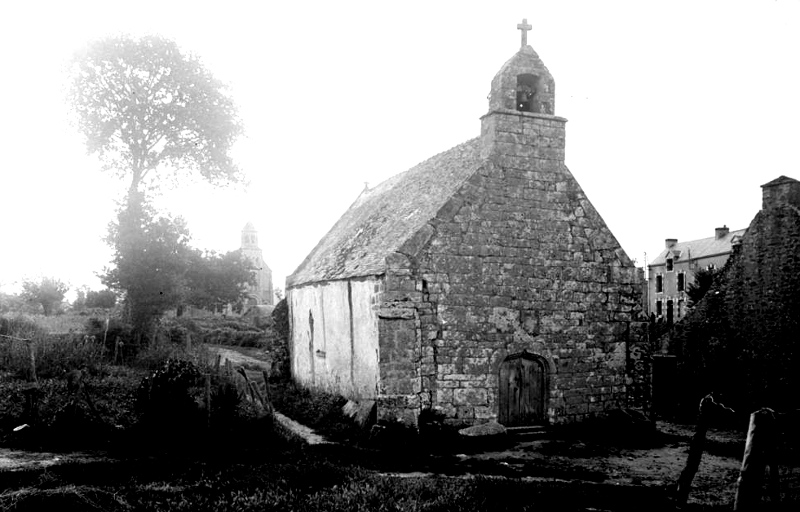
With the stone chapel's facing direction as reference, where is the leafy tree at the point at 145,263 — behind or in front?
behind

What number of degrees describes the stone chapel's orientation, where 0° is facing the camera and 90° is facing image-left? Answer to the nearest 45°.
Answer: approximately 315°

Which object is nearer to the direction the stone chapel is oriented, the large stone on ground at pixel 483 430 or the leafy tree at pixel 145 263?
the large stone on ground

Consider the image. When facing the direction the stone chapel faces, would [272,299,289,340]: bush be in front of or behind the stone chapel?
behind

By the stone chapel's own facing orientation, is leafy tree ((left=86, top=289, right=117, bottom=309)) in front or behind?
behind

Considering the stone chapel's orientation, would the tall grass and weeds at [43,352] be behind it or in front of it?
behind
